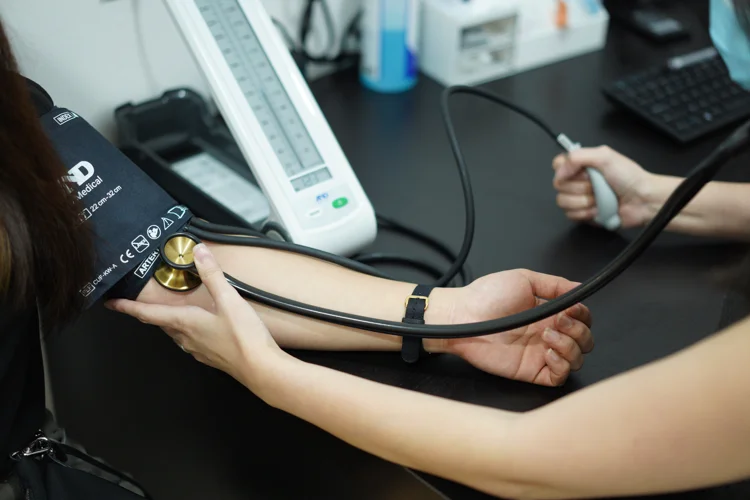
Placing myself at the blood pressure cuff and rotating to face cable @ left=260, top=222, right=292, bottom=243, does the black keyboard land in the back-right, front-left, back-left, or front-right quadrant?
front-left

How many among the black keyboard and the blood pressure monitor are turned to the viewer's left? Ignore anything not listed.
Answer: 0

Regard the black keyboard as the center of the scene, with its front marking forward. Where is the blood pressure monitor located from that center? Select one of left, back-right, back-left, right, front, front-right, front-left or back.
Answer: right

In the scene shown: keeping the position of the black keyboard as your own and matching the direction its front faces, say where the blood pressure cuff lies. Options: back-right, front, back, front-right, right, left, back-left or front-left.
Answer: right

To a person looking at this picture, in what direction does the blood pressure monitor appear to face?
facing the viewer and to the right of the viewer

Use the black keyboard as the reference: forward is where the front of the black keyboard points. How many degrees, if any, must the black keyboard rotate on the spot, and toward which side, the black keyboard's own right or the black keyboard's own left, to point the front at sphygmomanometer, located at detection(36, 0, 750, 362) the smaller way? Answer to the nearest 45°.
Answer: approximately 90° to the black keyboard's own right

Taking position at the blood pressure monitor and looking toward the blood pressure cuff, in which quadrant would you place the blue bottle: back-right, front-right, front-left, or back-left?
back-right

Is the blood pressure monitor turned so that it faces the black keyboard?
no

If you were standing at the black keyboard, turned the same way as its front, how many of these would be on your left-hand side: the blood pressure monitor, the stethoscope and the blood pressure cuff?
0

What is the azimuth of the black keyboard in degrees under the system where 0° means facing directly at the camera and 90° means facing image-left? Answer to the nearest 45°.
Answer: approximately 315°

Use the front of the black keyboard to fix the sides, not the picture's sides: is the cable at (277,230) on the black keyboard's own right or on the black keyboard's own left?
on the black keyboard's own right
